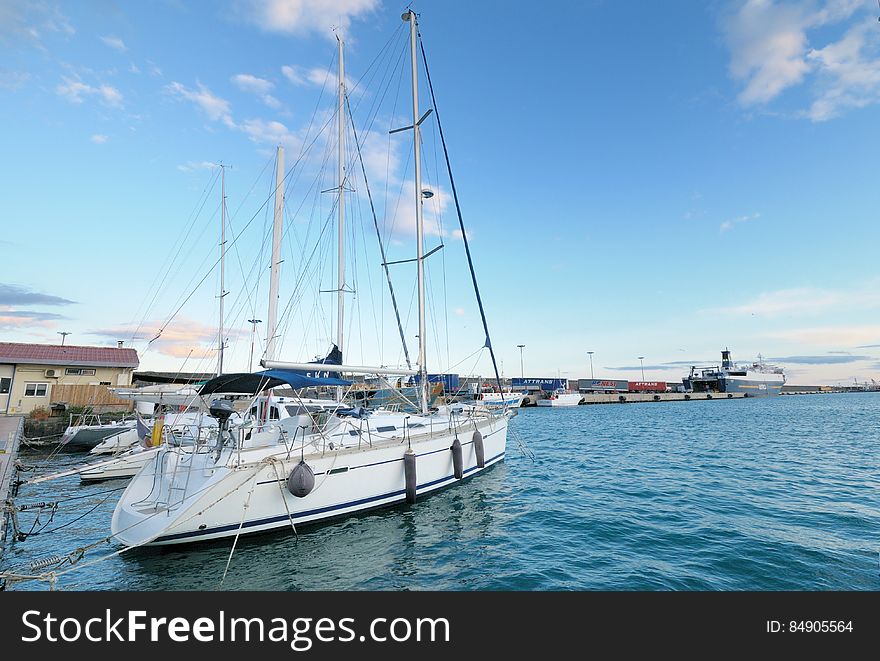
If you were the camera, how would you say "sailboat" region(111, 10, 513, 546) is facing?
facing away from the viewer and to the right of the viewer

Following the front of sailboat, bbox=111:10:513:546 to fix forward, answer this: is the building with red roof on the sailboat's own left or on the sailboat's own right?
on the sailboat's own left
